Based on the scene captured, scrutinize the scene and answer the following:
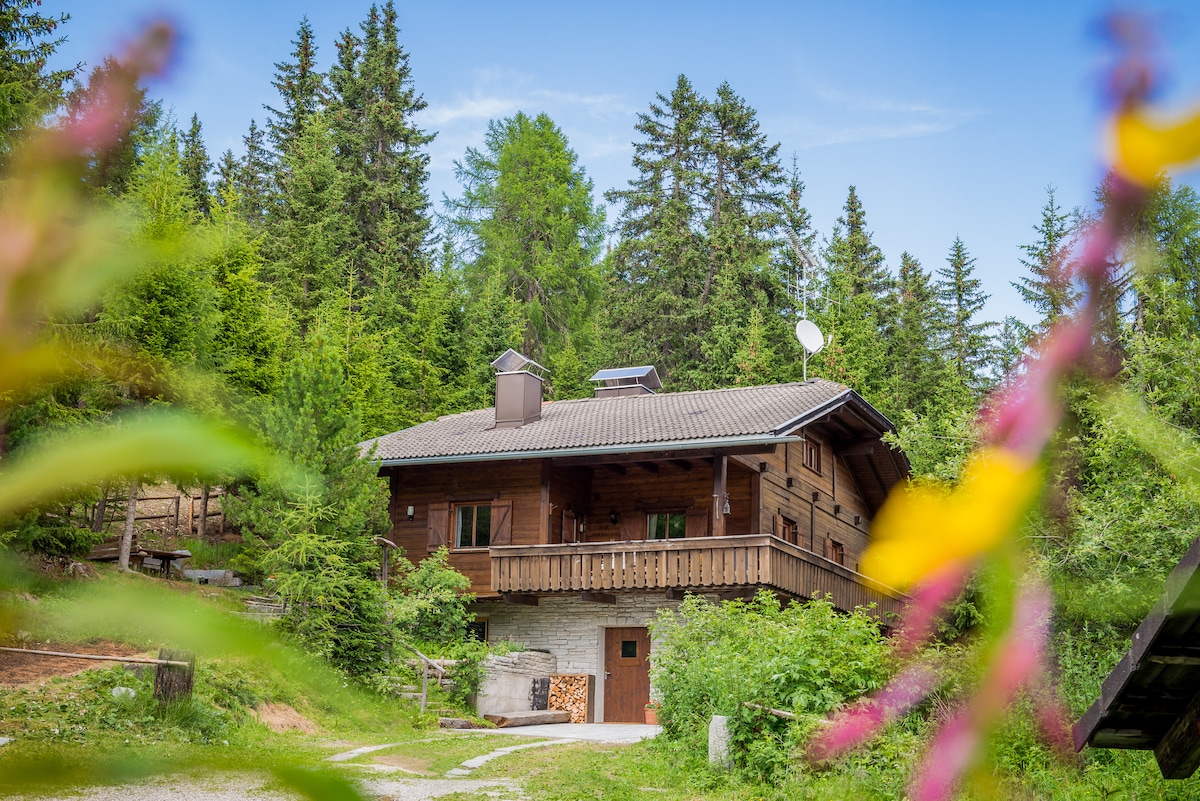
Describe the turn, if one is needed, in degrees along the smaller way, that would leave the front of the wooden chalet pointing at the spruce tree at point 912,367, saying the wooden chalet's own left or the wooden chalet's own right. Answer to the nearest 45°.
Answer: approximately 135° to the wooden chalet's own left

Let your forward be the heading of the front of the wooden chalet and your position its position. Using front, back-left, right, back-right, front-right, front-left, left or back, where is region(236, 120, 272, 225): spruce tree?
back-right

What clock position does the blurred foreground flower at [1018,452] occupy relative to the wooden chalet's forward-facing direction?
The blurred foreground flower is roughly at 12 o'clock from the wooden chalet.

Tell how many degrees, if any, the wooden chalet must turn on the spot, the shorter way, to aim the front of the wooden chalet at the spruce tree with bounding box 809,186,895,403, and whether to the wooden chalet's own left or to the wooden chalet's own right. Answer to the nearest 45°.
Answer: approximately 135° to the wooden chalet's own left

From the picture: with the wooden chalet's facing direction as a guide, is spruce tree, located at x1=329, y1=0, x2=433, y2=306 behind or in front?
behind

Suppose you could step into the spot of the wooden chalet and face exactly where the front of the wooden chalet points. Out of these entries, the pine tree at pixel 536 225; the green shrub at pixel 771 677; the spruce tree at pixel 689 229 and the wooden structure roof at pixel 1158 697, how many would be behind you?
2

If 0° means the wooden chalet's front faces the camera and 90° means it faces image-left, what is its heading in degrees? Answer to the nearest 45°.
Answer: approximately 0°
